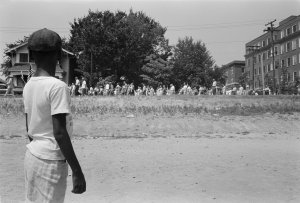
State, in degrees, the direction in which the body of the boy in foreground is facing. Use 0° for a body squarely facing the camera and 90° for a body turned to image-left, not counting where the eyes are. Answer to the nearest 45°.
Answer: approximately 225°
